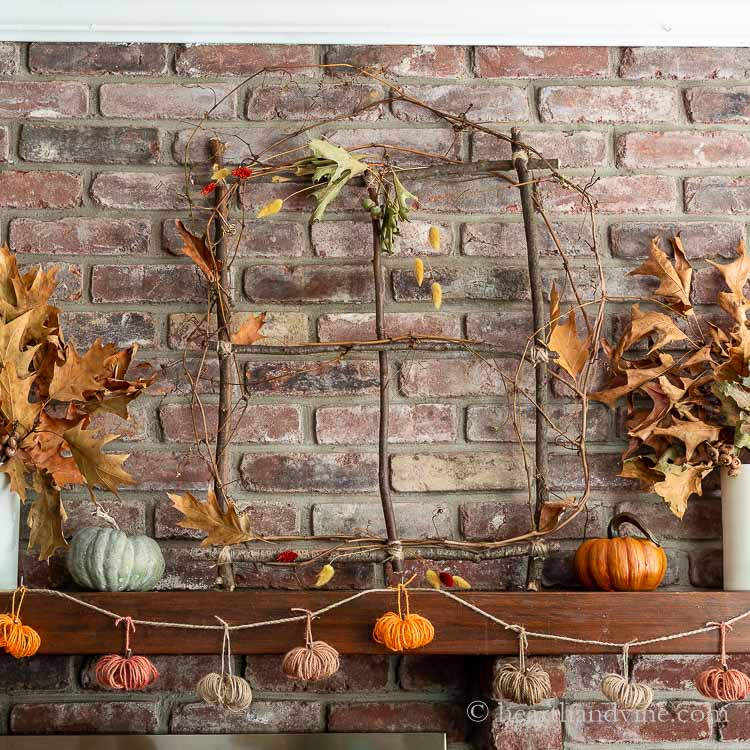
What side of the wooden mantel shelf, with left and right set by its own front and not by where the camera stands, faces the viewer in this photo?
front
